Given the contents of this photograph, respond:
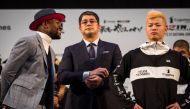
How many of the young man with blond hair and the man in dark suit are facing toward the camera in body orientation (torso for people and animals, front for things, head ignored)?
2

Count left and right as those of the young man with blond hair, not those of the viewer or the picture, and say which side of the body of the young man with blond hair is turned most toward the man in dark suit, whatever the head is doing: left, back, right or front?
right

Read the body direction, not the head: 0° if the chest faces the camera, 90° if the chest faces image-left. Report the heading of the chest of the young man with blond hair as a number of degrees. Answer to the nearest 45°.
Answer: approximately 0°

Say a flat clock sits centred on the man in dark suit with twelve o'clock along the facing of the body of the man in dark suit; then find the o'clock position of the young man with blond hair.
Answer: The young man with blond hair is roughly at 10 o'clock from the man in dark suit.
